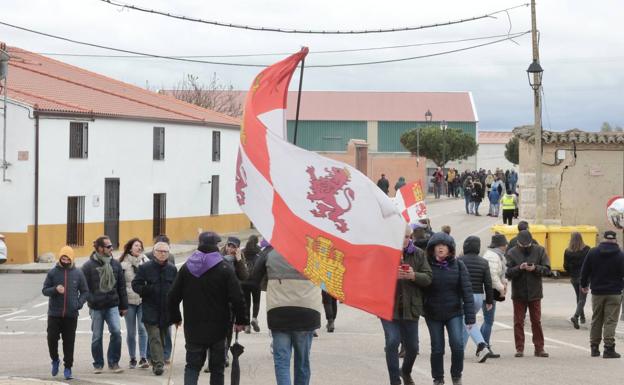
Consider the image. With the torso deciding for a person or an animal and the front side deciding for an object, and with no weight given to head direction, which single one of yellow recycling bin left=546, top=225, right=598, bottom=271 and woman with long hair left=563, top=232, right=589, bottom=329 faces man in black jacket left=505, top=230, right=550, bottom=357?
the yellow recycling bin

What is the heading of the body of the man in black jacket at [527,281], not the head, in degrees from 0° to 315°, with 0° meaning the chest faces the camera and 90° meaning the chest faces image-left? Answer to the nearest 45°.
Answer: approximately 0°

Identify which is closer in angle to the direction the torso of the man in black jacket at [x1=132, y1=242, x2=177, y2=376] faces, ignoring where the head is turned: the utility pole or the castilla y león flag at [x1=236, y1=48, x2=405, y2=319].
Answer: the castilla y león flag

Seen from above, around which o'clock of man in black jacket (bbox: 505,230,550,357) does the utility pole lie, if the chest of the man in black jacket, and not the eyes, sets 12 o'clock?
The utility pole is roughly at 6 o'clock from the man in black jacket.

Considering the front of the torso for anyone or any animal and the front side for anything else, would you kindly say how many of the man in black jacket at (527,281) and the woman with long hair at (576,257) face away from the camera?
1

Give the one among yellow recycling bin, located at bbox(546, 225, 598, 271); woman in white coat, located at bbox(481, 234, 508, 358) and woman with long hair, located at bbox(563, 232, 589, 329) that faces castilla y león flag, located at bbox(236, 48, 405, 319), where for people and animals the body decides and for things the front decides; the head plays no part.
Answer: the yellow recycling bin

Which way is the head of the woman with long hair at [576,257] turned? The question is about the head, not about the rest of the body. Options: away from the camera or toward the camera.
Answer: away from the camera

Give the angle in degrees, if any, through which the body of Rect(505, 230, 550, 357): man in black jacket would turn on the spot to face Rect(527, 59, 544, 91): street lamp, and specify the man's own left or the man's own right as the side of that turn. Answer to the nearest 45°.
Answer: approximately 180°

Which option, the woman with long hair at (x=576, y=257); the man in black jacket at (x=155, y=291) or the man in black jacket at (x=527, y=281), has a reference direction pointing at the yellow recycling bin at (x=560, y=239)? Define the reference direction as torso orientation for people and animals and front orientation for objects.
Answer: the woman with long hair

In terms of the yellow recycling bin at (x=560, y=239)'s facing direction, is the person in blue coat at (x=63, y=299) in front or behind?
in front

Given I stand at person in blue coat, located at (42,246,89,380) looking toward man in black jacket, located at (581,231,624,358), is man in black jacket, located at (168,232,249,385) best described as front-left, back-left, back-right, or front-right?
front-right

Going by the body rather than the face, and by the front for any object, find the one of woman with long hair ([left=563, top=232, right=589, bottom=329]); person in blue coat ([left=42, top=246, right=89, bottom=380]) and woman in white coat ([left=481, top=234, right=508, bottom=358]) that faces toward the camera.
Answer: the person in blue coat

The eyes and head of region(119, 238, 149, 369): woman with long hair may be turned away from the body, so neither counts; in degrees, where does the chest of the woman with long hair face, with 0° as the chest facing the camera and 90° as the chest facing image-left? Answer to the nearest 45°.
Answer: approximately 315°

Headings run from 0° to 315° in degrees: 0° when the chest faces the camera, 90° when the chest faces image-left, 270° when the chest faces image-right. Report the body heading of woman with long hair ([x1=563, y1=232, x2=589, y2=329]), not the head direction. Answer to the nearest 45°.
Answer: approximately 180°

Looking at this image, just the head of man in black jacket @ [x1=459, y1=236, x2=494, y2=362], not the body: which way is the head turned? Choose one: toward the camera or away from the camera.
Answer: away from the camera
